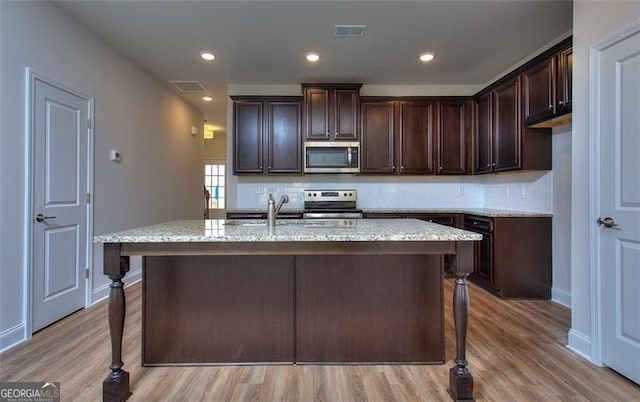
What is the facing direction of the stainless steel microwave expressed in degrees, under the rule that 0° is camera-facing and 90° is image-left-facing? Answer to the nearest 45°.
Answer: approximately 0°

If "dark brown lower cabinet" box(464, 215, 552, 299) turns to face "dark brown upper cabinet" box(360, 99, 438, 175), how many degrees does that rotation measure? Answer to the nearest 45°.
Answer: approximately 45° to its right

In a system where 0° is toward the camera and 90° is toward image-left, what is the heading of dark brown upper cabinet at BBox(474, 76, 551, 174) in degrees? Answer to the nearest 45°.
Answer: approximately 45°

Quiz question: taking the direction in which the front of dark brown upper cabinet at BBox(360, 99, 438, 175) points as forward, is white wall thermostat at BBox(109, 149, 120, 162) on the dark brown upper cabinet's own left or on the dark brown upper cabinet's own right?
on the dark brown upper cabinet's own right

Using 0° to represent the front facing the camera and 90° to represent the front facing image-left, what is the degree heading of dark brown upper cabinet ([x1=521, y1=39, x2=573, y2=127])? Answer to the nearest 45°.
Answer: approximately 45°

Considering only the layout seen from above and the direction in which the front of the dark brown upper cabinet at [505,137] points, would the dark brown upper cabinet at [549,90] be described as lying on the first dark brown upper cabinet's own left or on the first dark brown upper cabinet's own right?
on the first dark brown upper cabinet's own left

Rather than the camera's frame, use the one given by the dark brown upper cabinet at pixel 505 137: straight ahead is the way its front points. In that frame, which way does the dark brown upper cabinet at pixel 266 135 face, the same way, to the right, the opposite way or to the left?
to the left

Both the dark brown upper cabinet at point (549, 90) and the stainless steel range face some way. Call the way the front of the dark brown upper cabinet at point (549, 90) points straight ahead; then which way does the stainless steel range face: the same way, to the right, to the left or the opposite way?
to the left

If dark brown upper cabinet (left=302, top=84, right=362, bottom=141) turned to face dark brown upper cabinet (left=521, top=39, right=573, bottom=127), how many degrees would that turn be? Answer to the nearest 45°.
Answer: approximately 45° to its left

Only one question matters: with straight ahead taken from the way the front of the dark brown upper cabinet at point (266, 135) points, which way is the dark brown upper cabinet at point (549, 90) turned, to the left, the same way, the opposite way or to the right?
to the right

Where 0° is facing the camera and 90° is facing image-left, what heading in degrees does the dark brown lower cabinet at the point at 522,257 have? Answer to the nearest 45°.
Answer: approximately 45°

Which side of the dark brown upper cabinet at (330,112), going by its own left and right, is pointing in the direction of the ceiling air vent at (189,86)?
right
